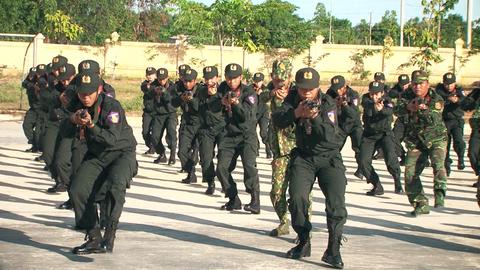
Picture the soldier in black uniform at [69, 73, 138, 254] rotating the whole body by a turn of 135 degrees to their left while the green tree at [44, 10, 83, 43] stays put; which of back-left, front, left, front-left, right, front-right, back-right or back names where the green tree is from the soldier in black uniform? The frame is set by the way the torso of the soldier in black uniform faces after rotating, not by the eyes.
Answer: left

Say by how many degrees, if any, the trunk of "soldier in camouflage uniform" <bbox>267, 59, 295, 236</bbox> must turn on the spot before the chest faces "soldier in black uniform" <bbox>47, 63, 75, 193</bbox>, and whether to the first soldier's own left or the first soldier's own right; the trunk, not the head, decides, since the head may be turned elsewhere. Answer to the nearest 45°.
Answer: approximately 90° to the first soldier's own right

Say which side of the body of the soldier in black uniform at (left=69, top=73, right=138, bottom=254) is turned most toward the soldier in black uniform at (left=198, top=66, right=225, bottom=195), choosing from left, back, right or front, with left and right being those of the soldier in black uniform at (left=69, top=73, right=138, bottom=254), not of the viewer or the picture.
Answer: back

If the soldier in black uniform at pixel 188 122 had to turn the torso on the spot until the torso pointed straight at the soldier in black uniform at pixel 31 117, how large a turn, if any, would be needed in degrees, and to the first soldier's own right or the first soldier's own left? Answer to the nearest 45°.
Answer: approximately 90° to the first soldier's own right

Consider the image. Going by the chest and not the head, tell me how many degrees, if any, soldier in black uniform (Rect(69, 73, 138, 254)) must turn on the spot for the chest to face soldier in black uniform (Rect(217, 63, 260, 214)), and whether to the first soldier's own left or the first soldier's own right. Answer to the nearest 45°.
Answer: approximately 180°

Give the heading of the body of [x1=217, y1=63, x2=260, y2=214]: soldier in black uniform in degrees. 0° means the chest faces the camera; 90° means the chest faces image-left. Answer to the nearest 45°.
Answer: approximately 0°

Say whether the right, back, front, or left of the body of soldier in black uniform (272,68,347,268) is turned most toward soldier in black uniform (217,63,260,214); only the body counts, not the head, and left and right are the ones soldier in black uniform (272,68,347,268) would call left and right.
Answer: back
